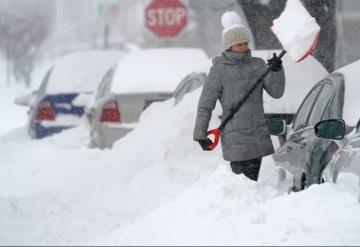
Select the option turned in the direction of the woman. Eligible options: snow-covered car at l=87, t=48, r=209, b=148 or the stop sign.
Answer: the stop sign

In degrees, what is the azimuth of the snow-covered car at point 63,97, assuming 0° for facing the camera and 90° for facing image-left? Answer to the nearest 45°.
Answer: approximately 135°

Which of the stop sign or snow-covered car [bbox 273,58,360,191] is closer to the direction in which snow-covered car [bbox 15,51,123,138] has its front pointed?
the stop sign

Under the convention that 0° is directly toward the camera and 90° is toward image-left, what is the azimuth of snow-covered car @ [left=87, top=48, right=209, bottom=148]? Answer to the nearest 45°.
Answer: approximately 135°

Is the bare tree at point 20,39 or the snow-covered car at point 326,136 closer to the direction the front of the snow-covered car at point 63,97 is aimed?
the bare tree

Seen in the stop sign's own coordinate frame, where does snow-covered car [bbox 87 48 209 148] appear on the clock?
The snow-covered car is roughly at 12 o'clock from the stop sign.

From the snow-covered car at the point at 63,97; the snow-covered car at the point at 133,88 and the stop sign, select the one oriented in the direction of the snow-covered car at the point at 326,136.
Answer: the stop sign

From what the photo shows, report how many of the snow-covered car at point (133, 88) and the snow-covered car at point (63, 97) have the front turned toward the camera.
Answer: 0

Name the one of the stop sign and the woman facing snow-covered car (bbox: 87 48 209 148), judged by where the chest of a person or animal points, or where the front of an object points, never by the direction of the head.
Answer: the stop sign

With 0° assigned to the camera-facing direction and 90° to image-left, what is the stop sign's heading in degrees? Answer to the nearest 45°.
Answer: approximately 0°

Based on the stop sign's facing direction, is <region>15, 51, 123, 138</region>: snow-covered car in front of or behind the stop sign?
in front

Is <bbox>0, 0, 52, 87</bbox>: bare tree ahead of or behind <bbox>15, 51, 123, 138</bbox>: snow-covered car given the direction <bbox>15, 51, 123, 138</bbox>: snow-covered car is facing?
ahead
